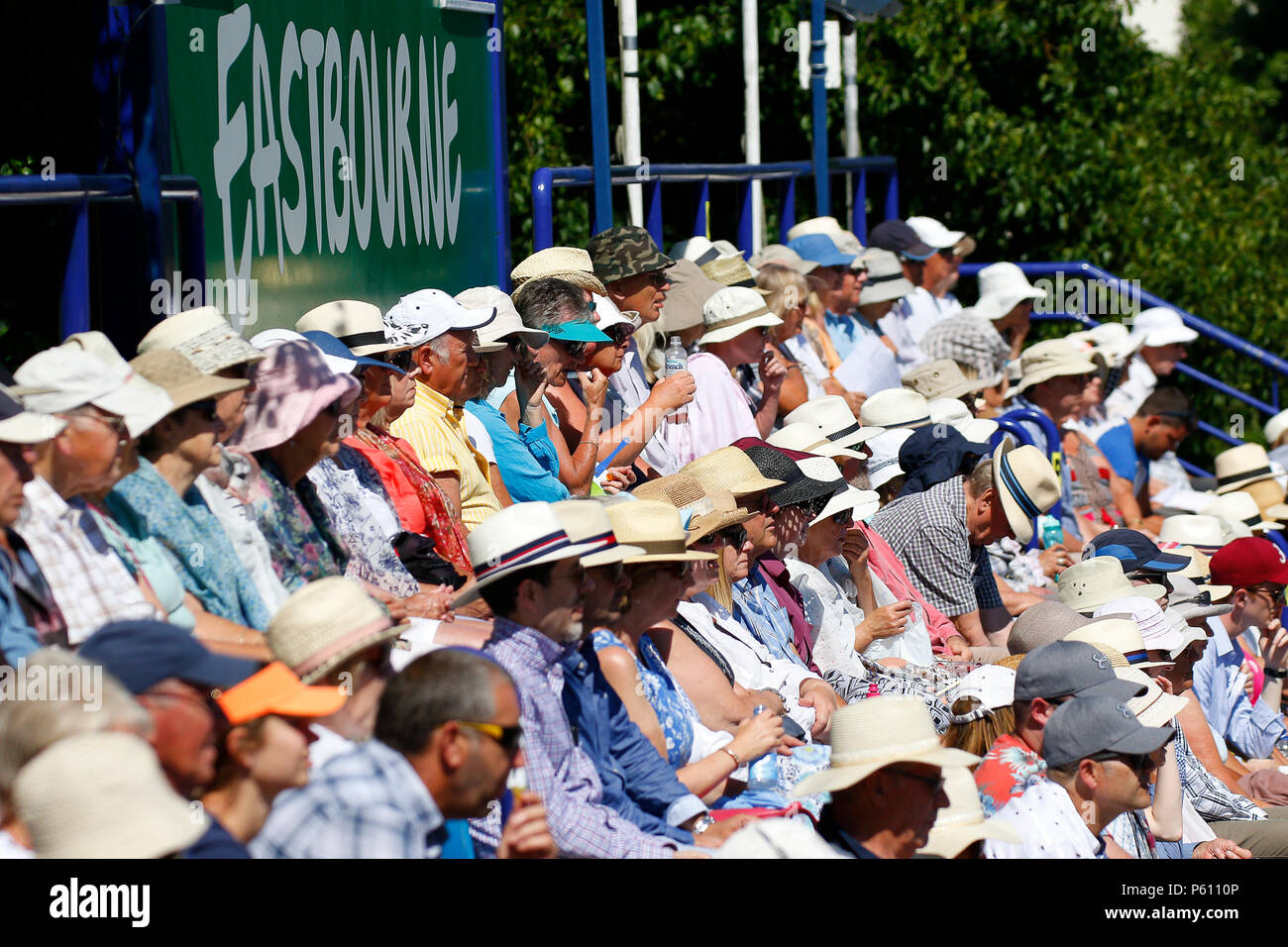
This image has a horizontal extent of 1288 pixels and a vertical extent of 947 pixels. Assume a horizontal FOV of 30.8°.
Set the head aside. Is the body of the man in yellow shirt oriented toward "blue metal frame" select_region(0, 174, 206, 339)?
no

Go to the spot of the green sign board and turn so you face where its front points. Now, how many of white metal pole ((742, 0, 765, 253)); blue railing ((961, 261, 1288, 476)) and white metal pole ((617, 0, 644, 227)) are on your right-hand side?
0

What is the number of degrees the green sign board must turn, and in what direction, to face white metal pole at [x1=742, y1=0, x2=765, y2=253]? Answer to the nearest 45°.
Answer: approximately 90° to its left

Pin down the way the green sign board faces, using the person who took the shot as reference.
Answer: facing the viewer and to the right of the viewer

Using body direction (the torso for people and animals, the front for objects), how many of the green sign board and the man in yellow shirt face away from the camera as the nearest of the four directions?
0

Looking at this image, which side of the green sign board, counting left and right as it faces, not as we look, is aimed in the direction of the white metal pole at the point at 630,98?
left

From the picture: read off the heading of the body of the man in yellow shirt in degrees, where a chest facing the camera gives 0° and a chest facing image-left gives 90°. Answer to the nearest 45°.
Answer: approximately 270°

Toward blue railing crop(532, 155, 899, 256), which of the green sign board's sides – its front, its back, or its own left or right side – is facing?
left

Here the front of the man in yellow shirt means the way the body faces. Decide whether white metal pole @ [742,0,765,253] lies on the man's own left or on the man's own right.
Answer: on the man's own left

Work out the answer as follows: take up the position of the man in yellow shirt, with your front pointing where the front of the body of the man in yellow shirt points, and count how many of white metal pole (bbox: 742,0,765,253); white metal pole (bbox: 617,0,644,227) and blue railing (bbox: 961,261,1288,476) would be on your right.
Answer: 0
